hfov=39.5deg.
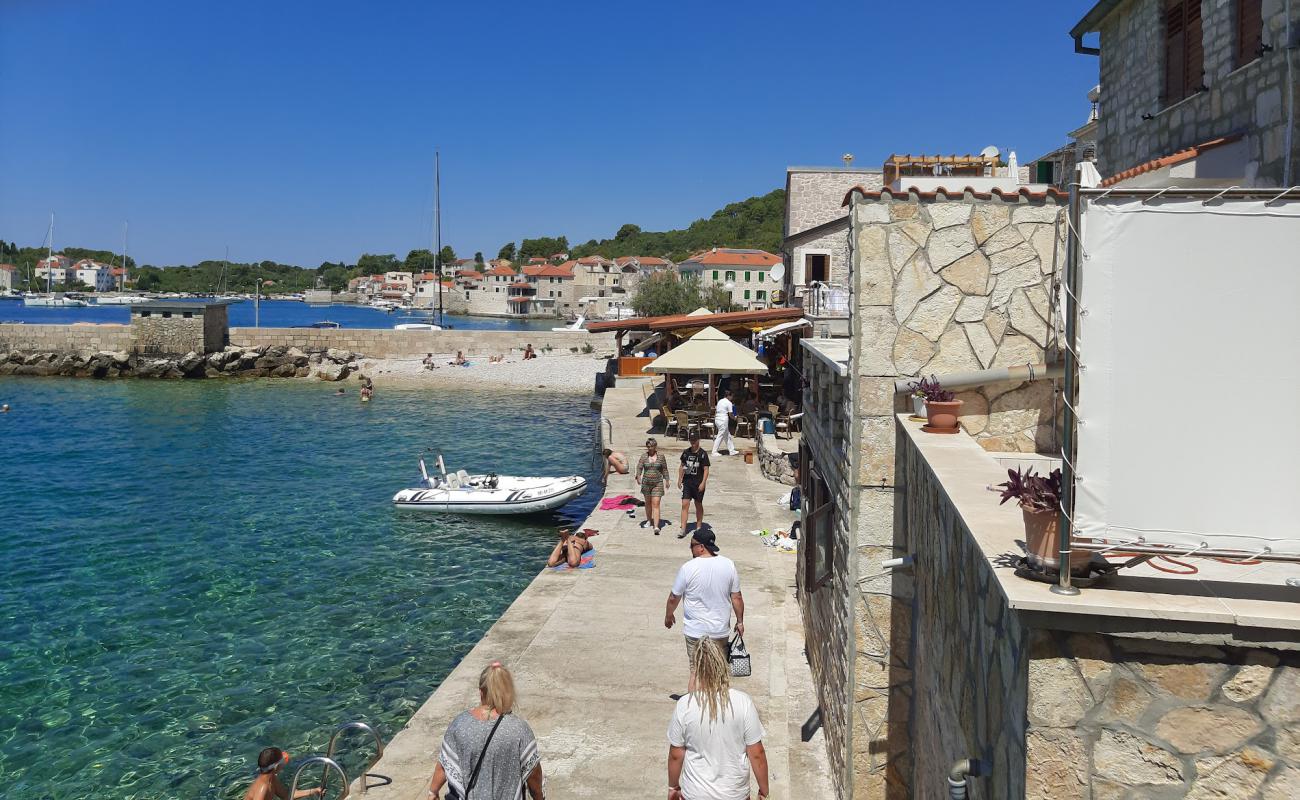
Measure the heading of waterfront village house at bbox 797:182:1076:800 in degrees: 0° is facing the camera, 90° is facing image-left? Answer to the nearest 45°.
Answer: approximately 90°

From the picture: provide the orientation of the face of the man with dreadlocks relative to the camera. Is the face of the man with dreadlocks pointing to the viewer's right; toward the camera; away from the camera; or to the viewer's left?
away from the camera

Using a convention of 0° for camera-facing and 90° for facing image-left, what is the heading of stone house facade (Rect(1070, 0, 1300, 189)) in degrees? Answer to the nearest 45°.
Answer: approximately 45°

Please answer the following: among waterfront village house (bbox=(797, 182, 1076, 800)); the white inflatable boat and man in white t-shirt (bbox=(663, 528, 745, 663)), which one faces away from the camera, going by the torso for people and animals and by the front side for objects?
the man in white t-shirt

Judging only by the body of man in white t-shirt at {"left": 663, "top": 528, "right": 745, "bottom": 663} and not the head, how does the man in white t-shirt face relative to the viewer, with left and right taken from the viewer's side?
facing away from the viewer

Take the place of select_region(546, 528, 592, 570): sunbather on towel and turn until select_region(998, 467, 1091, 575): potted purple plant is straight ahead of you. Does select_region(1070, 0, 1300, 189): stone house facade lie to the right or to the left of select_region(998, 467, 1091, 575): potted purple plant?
left

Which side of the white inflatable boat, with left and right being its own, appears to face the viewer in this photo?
right

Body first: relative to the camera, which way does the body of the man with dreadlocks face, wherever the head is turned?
away from the camera

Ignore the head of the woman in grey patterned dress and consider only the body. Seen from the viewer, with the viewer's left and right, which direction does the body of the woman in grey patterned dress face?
facing away from the viewer
